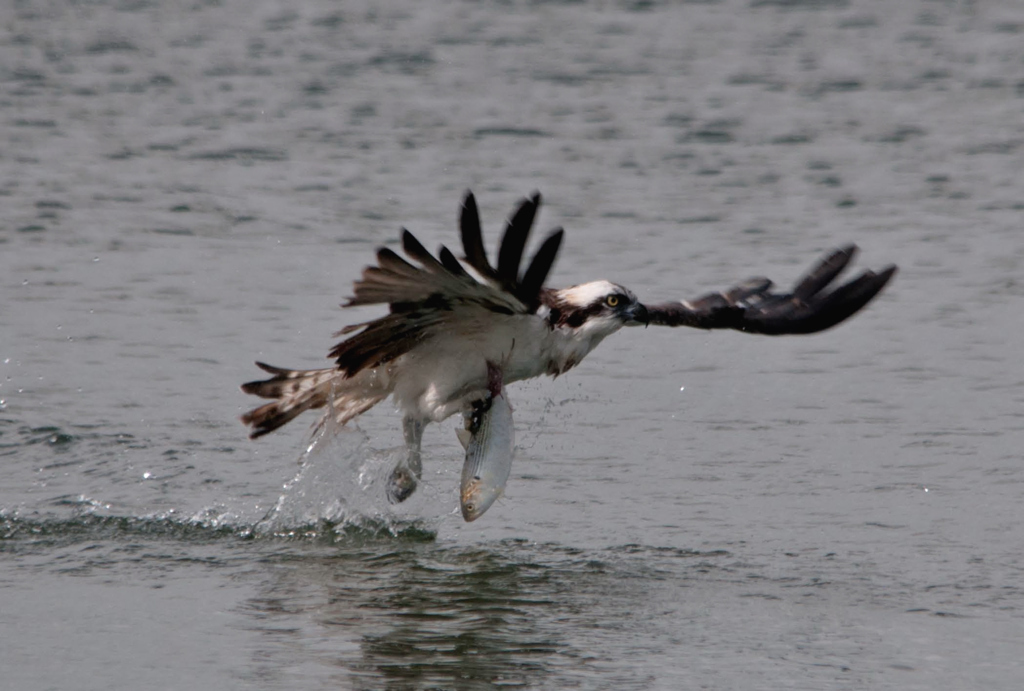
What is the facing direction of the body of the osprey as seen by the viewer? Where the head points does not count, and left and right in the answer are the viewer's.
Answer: facing the viewer and to the right of the viewer
